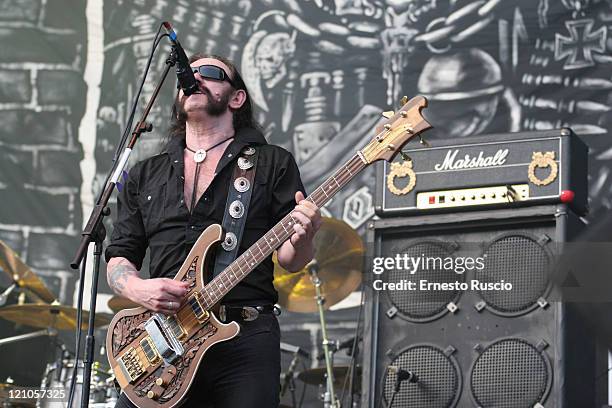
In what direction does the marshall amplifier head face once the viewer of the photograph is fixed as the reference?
facing the viewer and to the left of the viewer

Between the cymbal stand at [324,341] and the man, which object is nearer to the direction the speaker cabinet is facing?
the man

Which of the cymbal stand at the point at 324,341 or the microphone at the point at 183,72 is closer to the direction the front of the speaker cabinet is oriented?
the microphone

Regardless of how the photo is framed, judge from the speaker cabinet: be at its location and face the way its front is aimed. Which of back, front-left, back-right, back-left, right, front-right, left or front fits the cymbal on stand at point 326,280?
right

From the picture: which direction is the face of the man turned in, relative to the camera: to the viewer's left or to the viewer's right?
to the viewer's left

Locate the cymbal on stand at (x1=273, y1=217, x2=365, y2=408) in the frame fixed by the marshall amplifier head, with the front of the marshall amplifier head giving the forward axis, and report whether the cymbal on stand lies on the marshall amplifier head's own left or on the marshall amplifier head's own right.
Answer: on the marshall amplifier head's own right

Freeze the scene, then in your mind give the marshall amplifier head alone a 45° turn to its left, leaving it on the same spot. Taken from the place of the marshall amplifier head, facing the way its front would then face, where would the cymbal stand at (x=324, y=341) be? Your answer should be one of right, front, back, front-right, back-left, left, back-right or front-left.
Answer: back-right

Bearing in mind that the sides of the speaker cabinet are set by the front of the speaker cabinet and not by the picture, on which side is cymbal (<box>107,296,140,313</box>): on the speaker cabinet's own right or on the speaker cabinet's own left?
on the speaker cabinet's own right

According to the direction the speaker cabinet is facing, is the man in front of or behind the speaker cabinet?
in front

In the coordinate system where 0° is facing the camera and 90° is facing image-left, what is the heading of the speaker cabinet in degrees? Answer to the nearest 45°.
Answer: approximately 45°
